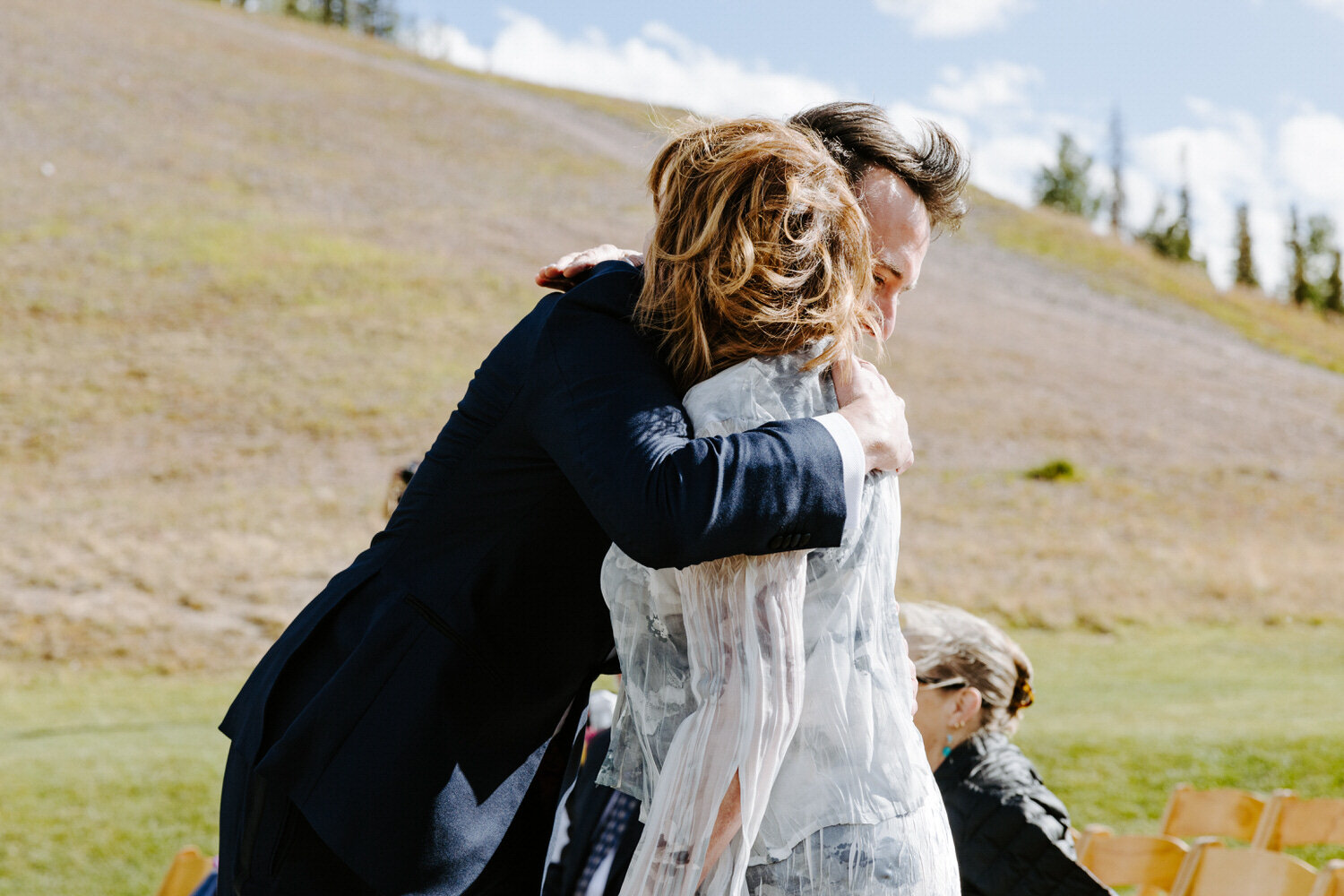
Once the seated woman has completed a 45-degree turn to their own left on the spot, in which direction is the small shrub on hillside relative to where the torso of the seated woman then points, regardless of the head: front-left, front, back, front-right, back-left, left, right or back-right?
back-right

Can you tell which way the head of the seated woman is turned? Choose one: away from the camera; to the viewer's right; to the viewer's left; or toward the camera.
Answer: to the viewer's left

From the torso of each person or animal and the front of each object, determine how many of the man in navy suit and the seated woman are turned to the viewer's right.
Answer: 1

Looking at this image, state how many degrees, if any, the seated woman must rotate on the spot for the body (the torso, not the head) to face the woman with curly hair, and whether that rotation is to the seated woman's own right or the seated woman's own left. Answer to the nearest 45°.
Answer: approximately 90° to the seated woman's own left

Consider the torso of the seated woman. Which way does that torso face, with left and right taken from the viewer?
facing to the left of the viewer

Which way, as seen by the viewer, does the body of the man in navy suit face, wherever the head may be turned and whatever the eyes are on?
to the viewer's right
